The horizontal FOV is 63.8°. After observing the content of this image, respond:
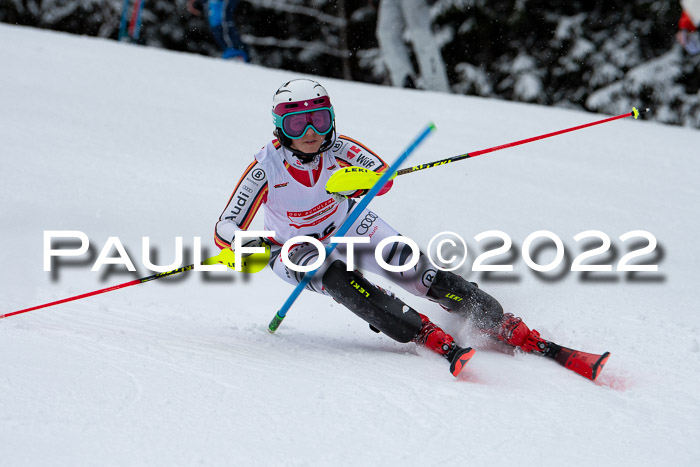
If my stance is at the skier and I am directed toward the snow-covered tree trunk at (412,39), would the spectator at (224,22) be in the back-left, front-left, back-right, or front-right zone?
front-left

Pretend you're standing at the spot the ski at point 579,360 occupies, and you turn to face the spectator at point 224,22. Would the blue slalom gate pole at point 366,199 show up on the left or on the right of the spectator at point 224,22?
left

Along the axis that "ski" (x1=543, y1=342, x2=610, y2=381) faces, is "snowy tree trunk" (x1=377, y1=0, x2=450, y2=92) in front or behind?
behind

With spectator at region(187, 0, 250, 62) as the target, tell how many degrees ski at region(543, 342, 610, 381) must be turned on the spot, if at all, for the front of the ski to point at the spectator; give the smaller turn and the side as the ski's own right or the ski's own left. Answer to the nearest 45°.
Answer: approximately 180°

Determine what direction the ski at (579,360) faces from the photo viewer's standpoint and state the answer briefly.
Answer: facing the viewer and to the right of the viewer

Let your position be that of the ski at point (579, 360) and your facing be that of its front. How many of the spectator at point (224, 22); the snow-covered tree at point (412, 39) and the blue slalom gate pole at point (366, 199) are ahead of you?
0
